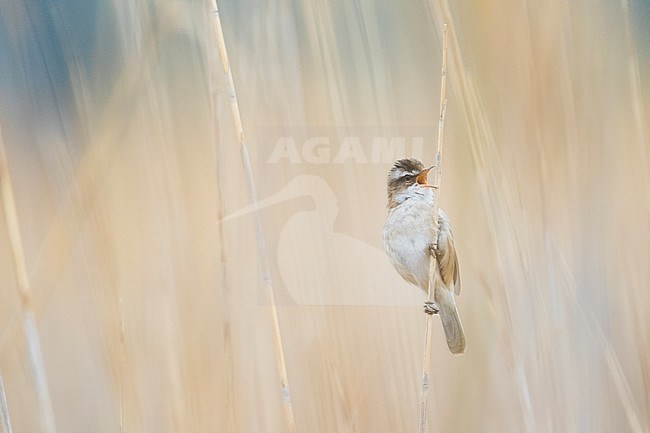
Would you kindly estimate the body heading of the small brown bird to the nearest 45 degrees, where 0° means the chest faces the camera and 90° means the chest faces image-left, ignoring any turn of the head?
approximately 45°

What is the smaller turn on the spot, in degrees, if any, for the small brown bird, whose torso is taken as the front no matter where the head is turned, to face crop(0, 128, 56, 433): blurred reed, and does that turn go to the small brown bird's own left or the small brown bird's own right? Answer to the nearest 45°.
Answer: approximately 45° to the small brown bird's own right
